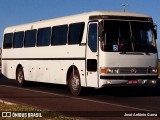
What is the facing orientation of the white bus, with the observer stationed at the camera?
facing the viewer and to the right of the viewer
